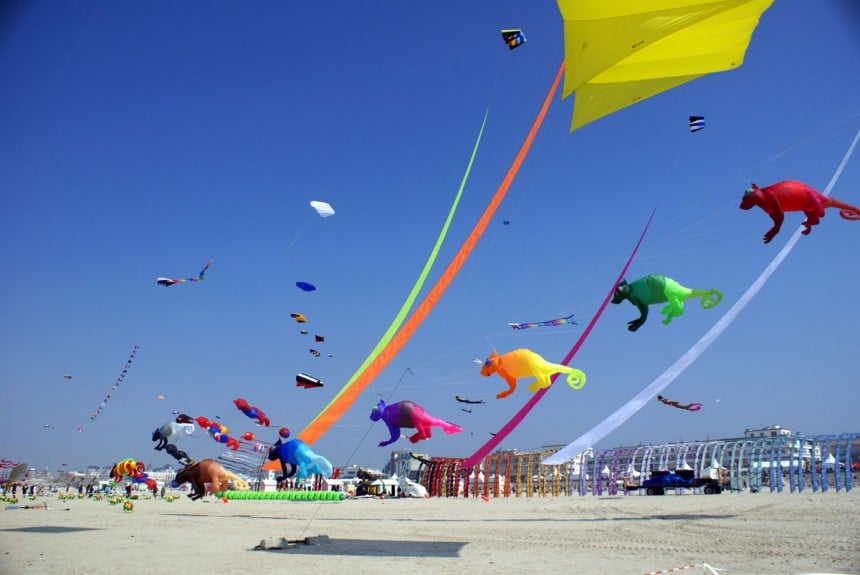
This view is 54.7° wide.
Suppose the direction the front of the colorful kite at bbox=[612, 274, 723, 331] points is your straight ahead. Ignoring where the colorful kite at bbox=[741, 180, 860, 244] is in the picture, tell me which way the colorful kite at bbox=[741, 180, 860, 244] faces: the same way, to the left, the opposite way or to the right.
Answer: the same way

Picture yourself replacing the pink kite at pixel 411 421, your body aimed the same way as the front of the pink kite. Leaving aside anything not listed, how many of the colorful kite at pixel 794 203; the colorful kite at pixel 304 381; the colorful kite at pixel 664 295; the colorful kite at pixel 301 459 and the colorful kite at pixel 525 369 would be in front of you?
2

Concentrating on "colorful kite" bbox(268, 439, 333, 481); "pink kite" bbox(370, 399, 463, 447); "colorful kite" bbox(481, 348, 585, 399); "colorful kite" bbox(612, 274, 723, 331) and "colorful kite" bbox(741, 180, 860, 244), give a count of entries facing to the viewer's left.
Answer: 5

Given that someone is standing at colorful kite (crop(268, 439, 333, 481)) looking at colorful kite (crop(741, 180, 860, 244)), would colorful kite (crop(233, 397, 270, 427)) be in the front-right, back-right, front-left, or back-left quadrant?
back-left

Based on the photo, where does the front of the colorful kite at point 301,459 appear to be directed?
to the viewer's left

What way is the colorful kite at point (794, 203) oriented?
to the viewer's left

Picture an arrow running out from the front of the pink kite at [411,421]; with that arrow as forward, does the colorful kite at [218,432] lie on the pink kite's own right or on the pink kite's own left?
on the pink kite's own right

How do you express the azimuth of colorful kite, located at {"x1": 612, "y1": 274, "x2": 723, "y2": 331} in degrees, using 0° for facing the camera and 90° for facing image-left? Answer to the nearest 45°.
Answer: approximately 90°

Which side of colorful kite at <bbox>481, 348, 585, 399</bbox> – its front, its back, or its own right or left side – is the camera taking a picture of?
left

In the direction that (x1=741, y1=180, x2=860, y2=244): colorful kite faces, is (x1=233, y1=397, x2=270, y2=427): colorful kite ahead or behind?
ahead

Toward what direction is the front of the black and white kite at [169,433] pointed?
to the viewer's left

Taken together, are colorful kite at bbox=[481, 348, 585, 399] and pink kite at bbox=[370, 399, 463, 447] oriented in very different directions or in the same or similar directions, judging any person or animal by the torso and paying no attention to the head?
same or similar directions

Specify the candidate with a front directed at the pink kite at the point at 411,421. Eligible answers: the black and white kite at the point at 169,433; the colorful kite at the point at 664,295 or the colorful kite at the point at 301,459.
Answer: the colorful kite at the point at 664,295

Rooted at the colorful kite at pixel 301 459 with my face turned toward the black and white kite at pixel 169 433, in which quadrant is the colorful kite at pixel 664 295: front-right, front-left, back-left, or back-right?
back-right

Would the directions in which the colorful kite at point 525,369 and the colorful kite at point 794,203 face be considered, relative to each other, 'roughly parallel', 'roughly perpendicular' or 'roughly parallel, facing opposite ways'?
roughly parallel

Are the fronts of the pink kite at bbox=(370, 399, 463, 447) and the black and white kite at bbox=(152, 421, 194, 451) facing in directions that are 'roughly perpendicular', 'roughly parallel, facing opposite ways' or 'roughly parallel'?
roughly parallel

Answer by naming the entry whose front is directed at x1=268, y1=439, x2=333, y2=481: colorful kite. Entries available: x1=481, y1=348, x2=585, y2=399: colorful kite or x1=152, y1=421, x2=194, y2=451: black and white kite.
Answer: x1=481, y1=348, x2=585, y2=399: colorful kite

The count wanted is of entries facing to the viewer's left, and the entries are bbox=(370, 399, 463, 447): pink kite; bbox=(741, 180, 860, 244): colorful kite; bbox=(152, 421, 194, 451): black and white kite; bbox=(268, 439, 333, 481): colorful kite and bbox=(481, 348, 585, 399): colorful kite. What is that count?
5

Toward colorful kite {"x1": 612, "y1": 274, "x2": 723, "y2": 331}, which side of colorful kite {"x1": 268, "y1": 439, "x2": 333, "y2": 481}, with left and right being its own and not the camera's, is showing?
back
